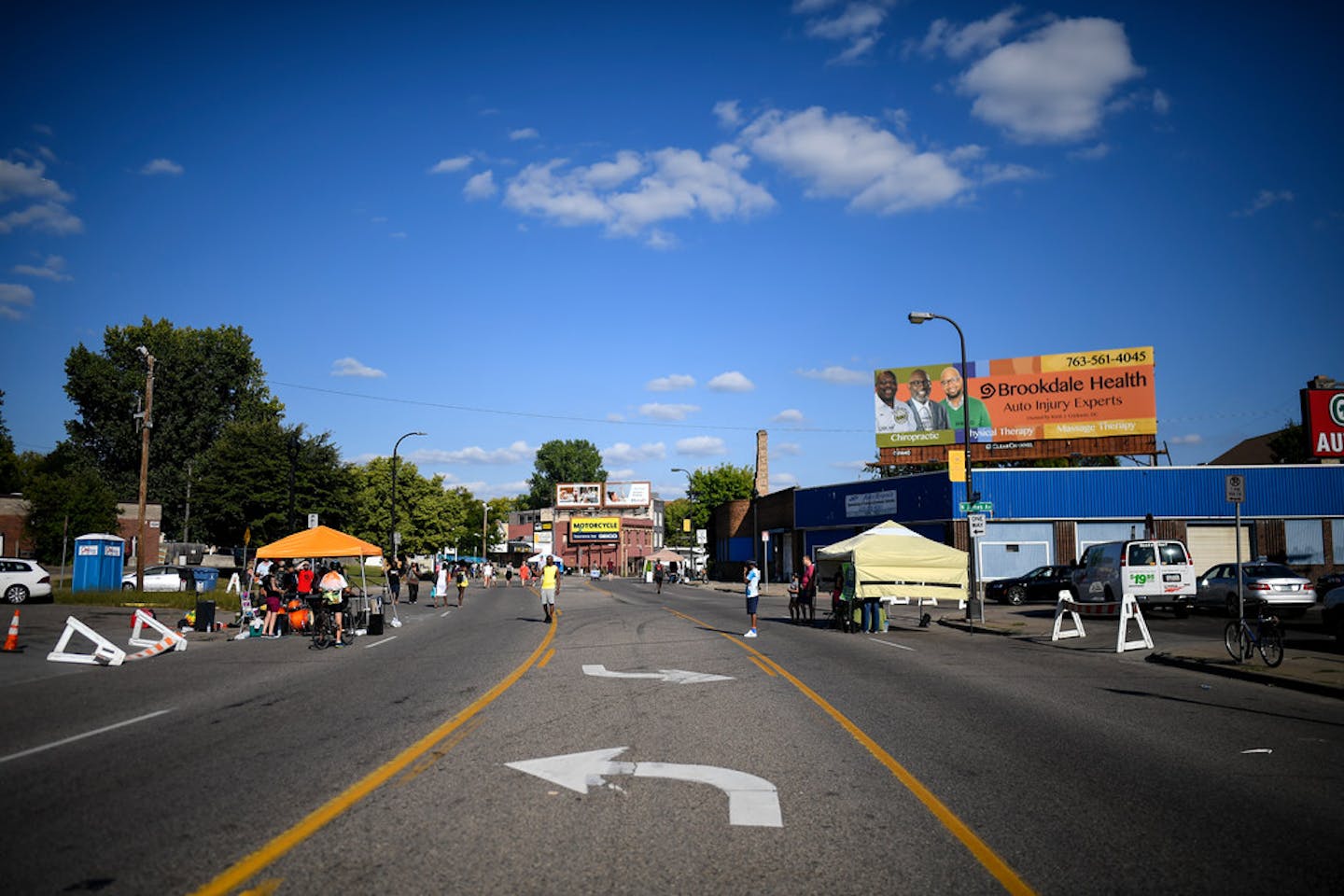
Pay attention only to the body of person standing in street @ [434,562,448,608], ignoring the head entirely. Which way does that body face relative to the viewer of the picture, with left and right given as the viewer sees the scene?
facing away from the viewer

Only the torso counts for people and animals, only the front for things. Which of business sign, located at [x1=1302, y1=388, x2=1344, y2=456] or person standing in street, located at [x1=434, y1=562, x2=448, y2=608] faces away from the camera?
the person standing in street

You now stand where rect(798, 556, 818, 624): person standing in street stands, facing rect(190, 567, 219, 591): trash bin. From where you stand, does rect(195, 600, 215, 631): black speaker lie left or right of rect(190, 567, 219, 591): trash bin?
left

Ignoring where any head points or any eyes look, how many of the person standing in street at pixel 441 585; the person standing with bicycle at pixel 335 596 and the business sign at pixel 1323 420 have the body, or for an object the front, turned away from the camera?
2

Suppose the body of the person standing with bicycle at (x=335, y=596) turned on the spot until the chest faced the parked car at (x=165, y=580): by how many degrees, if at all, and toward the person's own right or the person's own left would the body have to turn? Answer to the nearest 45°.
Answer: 0° — they already face it

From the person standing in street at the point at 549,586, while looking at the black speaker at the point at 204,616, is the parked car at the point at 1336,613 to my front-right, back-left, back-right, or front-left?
back-left

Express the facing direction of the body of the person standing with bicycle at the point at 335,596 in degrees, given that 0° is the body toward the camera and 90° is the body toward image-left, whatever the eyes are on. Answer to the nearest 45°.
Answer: approximately 180°

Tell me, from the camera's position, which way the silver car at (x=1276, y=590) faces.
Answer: facing away from the viewer and to the left of the viewer

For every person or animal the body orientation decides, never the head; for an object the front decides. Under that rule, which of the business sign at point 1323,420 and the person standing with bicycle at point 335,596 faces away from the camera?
the person standing with bicycle
